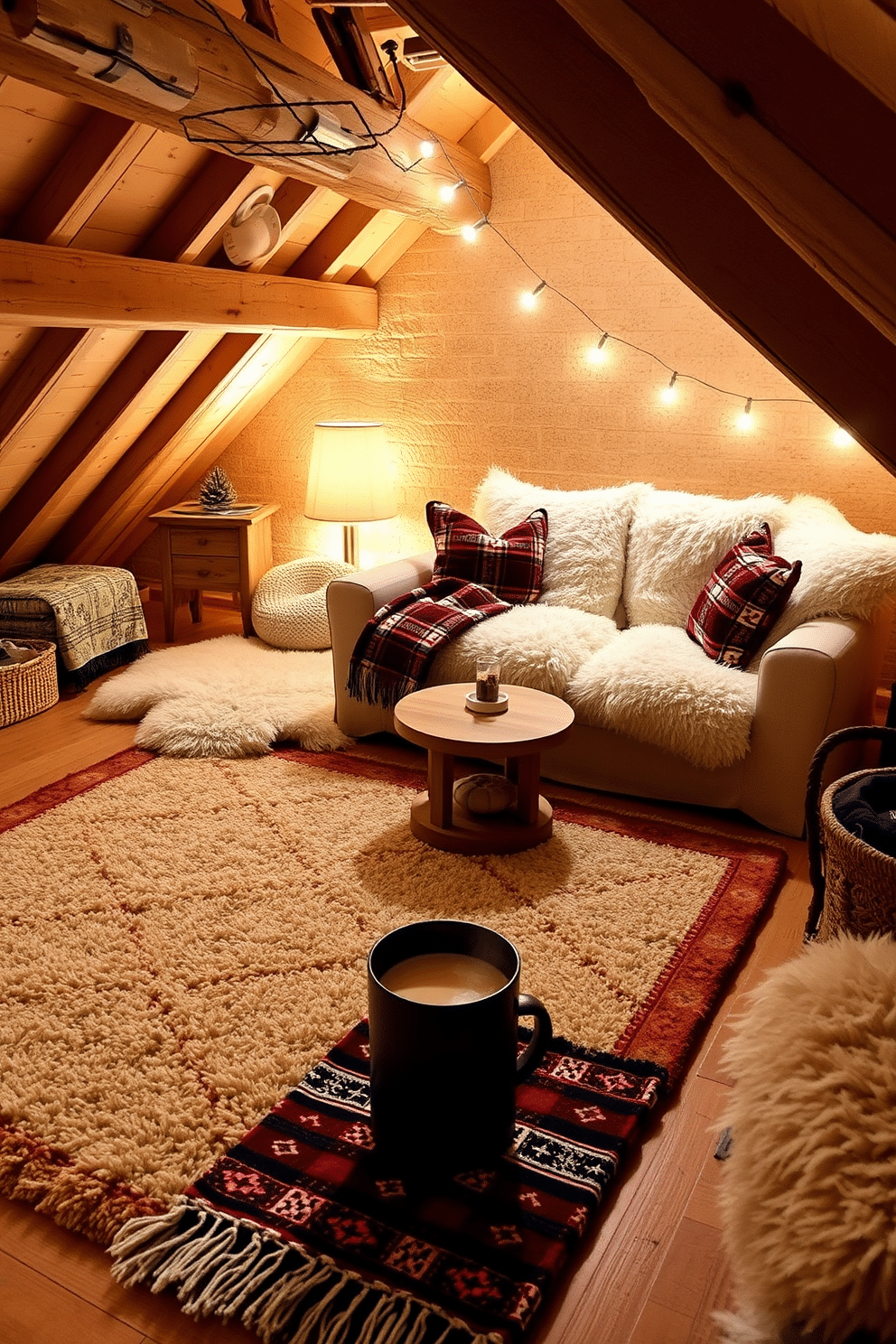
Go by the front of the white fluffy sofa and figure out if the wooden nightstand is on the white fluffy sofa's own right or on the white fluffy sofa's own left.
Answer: on the white fluffy sofa's own right

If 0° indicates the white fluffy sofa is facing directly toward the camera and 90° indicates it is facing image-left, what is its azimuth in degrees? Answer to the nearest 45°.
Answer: approximately 45°

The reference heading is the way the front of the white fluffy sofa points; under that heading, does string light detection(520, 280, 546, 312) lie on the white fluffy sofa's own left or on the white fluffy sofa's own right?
on the white fluffy sofa's own right

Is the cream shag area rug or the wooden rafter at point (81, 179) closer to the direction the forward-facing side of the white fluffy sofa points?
the cream shag area rug

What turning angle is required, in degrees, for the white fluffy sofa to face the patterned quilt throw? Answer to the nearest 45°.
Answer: approximately 45° to its right

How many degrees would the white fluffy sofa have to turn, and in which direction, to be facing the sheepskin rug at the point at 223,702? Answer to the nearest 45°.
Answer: approximately 45° to its right

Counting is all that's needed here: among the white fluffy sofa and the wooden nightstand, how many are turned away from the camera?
0

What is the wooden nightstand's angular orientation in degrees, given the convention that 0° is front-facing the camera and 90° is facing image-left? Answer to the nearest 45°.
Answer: approximately 0°

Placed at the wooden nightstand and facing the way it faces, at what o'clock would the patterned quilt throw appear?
The patterned quilt throw is roughly at 2 o'clock from the wooden nightstand.
